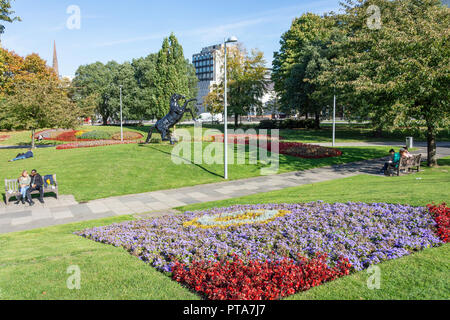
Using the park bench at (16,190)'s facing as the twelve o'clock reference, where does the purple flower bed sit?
The purple flower bed is roughly at 11 o'clock from the park bench.

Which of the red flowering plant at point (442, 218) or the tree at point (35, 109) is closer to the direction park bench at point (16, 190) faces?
the red flowering plant

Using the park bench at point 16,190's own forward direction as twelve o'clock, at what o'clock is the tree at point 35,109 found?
The tree is roughly at 6 o'clock from the park bench.

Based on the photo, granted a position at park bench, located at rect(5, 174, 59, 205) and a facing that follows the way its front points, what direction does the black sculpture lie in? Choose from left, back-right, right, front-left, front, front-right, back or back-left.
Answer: back-left

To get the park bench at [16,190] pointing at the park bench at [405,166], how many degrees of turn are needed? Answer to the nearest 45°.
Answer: approximately 90° to its left

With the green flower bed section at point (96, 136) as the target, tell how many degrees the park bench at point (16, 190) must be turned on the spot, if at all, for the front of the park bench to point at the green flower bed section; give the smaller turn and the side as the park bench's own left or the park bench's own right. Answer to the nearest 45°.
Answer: approximately 180°

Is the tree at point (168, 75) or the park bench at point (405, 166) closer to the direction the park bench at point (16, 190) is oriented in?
the park bench

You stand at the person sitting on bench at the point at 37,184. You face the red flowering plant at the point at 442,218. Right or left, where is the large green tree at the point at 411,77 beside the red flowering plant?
left

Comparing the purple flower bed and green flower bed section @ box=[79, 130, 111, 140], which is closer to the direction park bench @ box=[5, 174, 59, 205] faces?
the purple flower bed

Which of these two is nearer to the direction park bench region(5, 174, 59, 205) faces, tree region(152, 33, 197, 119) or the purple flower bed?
the purple flower bed
